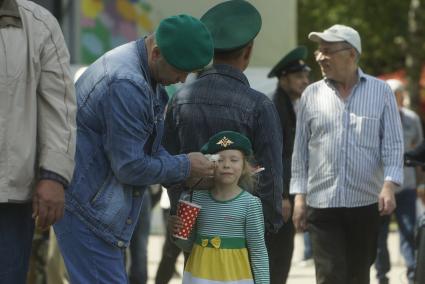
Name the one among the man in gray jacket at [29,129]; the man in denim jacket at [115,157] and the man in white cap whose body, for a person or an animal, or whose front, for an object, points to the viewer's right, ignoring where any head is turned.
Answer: the man in denim jacket

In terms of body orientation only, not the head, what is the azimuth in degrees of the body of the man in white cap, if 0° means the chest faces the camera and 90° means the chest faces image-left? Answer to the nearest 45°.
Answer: approximately 0°

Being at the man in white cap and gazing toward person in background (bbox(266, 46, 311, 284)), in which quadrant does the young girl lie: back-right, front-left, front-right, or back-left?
back-left

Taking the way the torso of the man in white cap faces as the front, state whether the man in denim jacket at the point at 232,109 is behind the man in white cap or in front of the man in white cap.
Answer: in front

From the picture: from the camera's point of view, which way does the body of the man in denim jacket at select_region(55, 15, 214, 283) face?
to the viewer's right

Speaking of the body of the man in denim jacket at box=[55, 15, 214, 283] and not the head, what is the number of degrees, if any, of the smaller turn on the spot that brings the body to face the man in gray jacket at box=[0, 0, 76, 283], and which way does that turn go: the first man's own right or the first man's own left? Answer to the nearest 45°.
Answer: approximately 135° to the first man's own right

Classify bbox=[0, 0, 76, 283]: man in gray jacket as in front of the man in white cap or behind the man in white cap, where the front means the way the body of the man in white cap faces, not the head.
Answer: in front

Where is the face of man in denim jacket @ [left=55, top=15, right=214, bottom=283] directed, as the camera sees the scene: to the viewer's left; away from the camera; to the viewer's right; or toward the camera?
to the viewer's right

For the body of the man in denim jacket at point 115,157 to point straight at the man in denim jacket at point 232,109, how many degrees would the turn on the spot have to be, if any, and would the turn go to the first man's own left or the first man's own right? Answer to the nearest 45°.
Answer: approximately 45° to the first man's own left

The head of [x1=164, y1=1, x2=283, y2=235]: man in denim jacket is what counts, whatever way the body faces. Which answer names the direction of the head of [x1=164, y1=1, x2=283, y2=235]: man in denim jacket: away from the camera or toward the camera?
away from the camera
